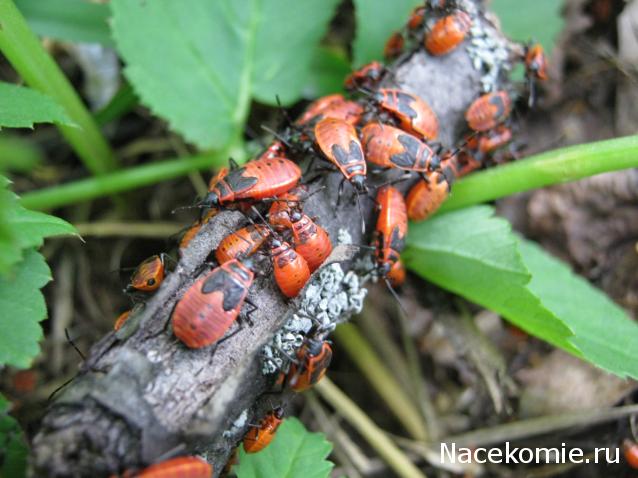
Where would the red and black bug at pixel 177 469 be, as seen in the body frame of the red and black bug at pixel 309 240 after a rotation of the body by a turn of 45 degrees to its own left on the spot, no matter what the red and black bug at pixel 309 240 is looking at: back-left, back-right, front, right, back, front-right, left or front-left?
front-left

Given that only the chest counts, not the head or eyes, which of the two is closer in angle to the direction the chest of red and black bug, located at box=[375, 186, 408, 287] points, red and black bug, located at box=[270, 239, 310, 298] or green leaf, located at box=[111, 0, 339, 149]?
the red and black bug

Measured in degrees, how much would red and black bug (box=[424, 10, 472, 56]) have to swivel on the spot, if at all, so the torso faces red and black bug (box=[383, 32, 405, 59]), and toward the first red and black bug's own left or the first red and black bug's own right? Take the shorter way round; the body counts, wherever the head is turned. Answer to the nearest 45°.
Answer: approximately 90° to the first red and black bug's own left

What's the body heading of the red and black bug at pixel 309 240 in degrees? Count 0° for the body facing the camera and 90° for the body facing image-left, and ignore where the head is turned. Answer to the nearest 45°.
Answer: approximately 135°

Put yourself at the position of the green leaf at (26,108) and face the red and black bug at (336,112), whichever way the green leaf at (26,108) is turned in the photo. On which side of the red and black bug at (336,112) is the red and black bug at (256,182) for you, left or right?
right

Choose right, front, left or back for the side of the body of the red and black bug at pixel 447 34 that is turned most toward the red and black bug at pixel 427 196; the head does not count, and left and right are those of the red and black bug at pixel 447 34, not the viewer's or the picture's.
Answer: back

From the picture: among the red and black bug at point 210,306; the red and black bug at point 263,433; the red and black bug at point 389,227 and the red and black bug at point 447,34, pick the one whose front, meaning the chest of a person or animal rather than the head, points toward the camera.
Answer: the red and black bug at point 389,227
